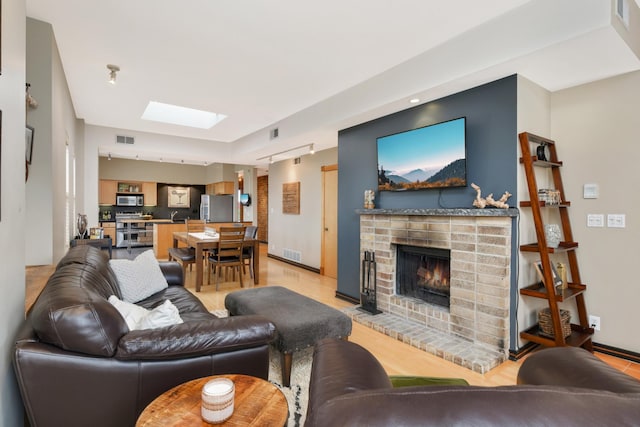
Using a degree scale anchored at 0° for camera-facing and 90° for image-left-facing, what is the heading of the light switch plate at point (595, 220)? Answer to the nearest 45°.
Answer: approximately 0°

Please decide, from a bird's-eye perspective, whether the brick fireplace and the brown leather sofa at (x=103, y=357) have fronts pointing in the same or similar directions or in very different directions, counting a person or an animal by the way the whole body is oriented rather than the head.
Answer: very different directions

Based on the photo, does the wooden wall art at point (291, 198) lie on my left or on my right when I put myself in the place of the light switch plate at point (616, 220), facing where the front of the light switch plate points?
on my right

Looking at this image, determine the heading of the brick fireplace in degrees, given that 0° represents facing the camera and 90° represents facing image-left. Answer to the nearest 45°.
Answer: approximately 45°

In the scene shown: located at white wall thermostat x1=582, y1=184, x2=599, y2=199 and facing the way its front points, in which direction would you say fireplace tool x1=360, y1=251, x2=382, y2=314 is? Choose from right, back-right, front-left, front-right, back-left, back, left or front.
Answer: right

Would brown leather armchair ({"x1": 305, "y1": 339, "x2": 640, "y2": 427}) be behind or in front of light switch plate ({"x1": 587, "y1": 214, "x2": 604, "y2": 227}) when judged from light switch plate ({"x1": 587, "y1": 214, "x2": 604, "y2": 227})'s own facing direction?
in front

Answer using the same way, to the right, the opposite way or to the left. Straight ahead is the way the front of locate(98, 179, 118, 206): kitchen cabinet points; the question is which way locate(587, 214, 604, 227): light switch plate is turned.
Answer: to the right

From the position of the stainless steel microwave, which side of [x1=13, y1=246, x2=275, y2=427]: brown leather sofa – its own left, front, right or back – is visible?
left

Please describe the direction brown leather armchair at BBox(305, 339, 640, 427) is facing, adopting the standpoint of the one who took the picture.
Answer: facing away from the viewer

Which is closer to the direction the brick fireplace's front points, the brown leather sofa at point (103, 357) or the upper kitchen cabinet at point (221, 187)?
the brown leather sofa

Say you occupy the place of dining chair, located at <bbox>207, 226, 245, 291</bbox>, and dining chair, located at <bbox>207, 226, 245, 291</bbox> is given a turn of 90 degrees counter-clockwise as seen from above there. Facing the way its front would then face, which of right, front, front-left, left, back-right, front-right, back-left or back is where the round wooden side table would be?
front-left

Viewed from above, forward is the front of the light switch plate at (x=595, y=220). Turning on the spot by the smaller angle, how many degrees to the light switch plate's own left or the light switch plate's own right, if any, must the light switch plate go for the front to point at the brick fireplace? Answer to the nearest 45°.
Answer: approximately 45° to the light switch plate's own right

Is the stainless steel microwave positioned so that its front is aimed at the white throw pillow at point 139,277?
yes
